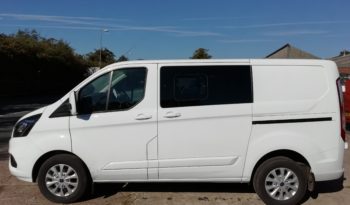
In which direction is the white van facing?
to the viewer's left

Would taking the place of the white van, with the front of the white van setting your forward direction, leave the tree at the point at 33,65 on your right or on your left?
on your right
